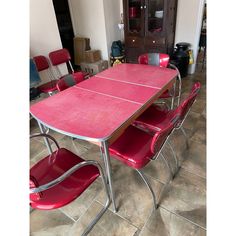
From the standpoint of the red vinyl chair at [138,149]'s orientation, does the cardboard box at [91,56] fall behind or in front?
in front

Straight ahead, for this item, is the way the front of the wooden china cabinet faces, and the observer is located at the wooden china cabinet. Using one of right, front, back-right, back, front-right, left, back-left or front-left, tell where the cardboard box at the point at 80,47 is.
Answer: front-right

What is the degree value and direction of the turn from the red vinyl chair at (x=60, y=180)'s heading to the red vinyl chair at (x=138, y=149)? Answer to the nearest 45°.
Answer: approximately 45° to its right

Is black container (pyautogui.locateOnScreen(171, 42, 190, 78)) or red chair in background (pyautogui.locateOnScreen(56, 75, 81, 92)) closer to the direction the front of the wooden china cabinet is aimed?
the red chair in background

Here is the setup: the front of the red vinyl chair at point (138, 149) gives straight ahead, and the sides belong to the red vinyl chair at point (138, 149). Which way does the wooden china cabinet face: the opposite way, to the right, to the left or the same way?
to the left

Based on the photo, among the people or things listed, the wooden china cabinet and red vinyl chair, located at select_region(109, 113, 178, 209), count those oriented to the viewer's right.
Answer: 0

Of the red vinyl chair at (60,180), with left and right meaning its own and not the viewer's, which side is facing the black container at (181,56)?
front

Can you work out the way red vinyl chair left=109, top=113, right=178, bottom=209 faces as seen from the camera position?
facing away from the viewer and to the left of the viewer

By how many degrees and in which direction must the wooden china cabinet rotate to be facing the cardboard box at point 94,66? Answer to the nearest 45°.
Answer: approximately 45° to its right

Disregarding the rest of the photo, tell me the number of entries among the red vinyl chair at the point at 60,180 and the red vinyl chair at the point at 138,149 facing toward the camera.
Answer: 0

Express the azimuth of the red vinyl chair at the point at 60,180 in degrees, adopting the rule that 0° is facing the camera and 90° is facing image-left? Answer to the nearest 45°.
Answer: approximately 225°

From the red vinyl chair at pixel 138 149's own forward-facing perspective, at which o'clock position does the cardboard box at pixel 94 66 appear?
The cardboard box is roughly at 1 o'clock from the red vinyl chair.

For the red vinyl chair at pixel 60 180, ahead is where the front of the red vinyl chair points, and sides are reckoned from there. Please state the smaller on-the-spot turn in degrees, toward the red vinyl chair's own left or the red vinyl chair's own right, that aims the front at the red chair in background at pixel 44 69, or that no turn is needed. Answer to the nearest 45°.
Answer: approximately 45° to the red vinyl chair's own left

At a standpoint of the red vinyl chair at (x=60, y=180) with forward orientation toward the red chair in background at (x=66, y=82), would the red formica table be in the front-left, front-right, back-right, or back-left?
front-right

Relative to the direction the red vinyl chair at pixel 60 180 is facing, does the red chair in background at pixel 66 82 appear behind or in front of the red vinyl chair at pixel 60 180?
in front

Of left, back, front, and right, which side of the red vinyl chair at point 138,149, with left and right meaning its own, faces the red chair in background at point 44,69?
front

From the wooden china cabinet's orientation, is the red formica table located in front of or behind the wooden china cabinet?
in front
